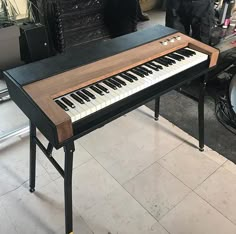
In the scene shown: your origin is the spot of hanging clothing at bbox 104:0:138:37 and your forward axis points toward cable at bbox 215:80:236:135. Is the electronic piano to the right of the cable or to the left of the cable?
right

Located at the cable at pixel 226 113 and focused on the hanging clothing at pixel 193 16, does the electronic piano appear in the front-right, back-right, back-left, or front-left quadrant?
back-left

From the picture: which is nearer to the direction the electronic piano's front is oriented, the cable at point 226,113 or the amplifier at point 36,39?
the cable

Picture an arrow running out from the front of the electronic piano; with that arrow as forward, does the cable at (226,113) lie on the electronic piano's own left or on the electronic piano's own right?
on the electronic piano's own left

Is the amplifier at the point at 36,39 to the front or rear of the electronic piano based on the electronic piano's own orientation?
to the rear

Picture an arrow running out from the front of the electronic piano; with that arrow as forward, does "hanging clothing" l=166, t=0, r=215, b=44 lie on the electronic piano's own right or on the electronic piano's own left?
on the electronic piano's own left

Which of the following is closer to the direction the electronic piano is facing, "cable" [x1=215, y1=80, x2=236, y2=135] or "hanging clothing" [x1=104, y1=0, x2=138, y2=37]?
the cable

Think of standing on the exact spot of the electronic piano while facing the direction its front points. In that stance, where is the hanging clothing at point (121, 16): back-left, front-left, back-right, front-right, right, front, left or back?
back-left

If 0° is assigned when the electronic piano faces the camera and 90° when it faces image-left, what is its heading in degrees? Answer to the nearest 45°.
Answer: approximately 315°
